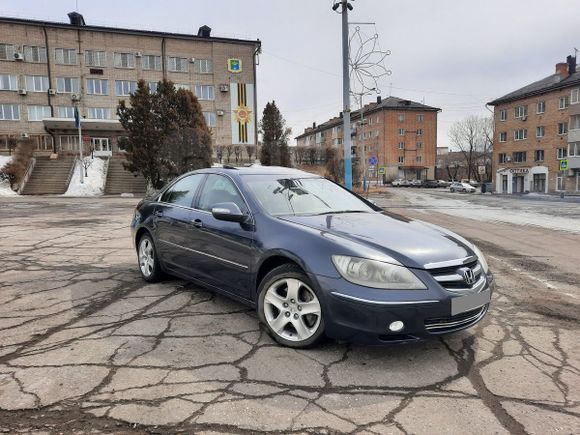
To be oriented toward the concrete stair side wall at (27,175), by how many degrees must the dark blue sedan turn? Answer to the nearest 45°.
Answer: approximately 180°

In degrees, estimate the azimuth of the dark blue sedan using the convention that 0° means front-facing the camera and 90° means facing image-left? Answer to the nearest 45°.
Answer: approximately 315°

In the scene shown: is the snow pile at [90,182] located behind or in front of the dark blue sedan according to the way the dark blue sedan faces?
behind

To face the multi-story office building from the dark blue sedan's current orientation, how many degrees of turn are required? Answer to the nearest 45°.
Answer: approximately 180°
